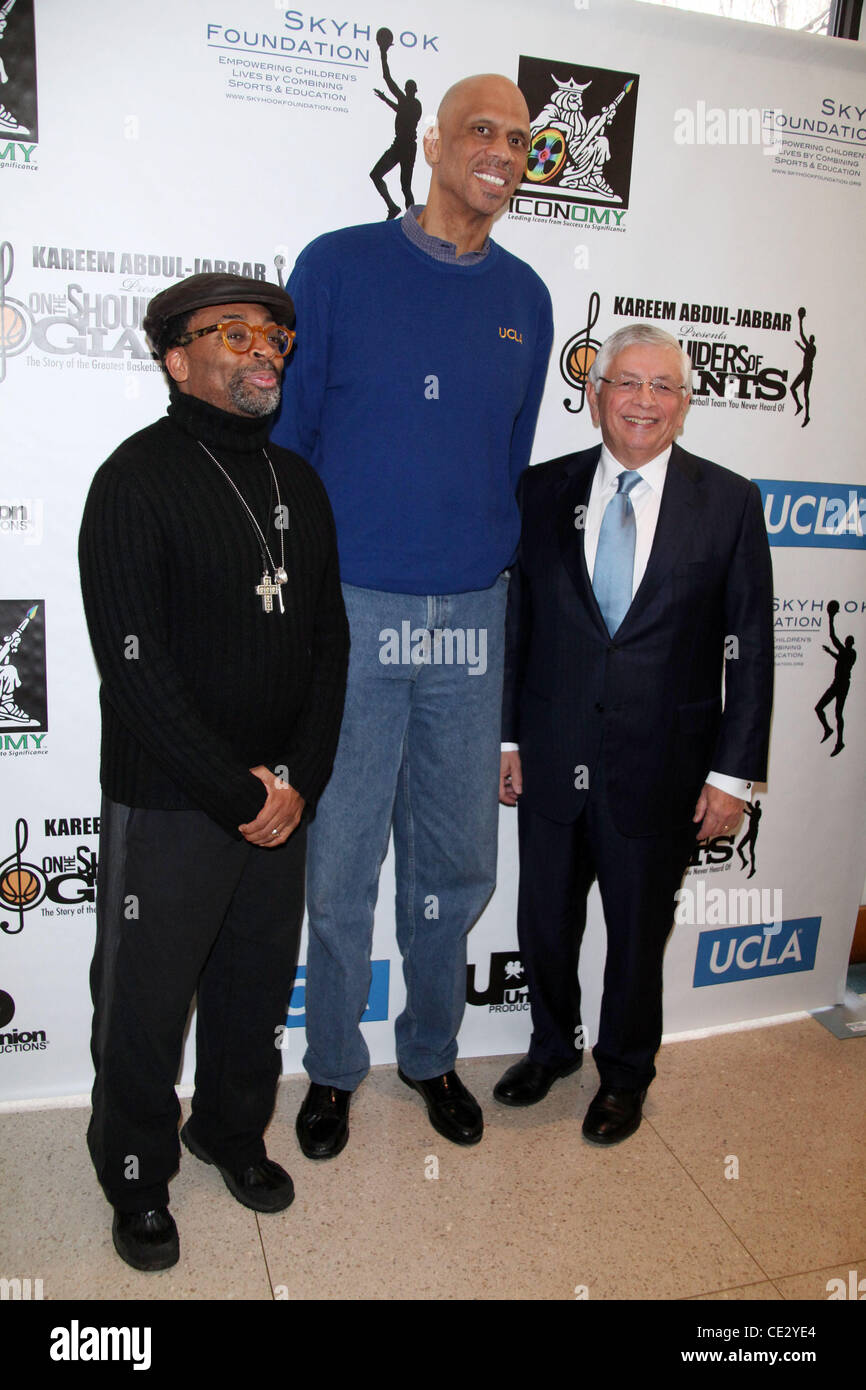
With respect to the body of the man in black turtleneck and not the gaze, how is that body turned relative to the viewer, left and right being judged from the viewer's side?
facing the viewer and to the right of the viewer

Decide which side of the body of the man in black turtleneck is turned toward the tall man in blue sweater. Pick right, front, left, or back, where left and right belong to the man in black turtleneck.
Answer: left

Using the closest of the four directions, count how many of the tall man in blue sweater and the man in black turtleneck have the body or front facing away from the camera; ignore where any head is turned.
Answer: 0

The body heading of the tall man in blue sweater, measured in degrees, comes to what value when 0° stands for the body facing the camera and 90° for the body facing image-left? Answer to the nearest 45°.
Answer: approximately 0°

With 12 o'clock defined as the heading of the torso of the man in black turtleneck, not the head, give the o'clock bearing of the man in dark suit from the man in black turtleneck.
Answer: The man in dark suit is roughly at 10 o'clock from the man in black turtleneck.

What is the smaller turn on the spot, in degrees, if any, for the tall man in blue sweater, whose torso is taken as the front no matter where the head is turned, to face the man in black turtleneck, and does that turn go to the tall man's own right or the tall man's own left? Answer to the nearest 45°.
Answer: approximately 45° to the tall man's own right
